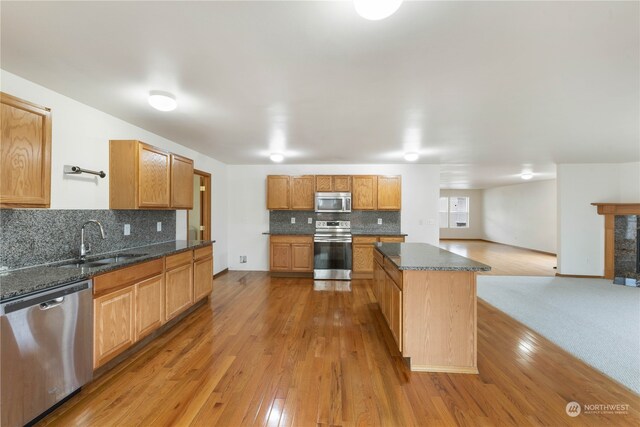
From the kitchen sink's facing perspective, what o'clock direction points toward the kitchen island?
The kitchen island is roughly at 12 o'clock from the kitchen sink.

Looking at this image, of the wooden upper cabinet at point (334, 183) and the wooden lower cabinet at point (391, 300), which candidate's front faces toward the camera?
the wooden upper cabinet

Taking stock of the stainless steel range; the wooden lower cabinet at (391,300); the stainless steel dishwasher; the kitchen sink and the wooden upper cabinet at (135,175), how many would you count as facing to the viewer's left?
1

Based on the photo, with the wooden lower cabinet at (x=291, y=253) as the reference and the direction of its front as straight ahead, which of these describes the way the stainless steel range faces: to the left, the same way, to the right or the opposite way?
the same way

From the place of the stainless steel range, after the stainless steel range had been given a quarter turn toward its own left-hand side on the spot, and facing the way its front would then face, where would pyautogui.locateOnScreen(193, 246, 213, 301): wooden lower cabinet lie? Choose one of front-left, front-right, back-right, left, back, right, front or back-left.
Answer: back-right

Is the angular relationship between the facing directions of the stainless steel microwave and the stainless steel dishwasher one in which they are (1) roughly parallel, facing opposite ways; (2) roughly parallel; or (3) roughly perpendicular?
roughly perpendicular

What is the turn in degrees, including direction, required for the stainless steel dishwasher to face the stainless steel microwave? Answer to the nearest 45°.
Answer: approximately 45° to its left

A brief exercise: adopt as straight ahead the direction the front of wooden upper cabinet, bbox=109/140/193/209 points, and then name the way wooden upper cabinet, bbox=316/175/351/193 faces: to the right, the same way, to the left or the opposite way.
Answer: to the right

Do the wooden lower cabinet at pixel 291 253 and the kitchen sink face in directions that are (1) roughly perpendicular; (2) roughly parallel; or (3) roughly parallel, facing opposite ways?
roughly perpendicular

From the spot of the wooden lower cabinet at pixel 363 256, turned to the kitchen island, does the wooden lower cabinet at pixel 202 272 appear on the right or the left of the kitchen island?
right

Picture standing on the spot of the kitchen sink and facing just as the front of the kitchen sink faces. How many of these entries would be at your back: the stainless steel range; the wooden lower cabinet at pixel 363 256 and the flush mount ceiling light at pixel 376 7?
0

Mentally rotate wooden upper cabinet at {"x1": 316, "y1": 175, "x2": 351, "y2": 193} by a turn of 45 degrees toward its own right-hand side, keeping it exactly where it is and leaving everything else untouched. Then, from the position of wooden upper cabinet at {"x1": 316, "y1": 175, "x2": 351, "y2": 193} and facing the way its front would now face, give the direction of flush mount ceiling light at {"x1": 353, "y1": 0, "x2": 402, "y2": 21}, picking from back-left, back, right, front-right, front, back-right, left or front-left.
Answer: front-left

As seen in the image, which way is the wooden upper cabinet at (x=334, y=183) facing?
toward the camera

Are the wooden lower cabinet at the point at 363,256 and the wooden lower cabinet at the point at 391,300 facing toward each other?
no

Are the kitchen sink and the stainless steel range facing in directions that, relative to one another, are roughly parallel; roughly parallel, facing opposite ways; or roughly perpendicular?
roughly perpendicular

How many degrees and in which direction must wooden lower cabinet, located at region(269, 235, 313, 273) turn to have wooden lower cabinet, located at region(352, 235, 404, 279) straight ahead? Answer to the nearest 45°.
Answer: approximately 90° to its left

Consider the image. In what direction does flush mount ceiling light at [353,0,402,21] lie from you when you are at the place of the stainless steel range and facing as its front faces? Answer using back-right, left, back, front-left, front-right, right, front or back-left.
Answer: front

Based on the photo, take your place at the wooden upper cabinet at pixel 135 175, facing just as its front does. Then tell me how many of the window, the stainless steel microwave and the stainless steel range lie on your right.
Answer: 0

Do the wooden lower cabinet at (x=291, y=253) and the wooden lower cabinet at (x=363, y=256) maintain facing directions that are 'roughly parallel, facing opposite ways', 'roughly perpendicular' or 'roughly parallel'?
roughly parallel

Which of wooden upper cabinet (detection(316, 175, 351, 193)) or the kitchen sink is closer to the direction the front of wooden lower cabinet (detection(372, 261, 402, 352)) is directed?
the kitchen sink

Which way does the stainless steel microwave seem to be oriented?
toward the camera

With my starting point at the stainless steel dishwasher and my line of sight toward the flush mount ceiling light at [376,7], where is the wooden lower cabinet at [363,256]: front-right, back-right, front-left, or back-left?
front-left
